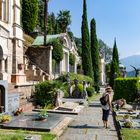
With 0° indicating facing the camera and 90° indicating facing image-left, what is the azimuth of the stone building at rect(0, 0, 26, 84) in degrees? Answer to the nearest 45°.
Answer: approximately 315°

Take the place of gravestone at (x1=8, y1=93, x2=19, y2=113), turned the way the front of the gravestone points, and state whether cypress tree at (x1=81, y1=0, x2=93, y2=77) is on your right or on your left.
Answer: on your left

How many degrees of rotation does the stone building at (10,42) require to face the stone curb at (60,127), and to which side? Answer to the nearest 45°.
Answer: approximately 45° to its right

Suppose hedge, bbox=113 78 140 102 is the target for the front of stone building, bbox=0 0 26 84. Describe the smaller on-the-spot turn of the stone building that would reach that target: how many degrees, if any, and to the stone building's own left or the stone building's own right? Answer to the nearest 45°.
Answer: approximately 45° to the stone building's own left

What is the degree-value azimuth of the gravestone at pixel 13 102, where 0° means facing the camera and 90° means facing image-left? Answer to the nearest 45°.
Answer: approximately 315°

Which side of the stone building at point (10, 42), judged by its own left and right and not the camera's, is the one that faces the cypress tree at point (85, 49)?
left

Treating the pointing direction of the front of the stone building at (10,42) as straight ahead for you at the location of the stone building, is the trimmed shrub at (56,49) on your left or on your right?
on your left

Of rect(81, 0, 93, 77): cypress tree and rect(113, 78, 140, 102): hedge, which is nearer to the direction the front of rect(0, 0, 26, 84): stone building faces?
the hedge

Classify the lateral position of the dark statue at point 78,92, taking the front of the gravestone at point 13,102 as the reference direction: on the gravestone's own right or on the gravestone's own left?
on the gravestone's own left
